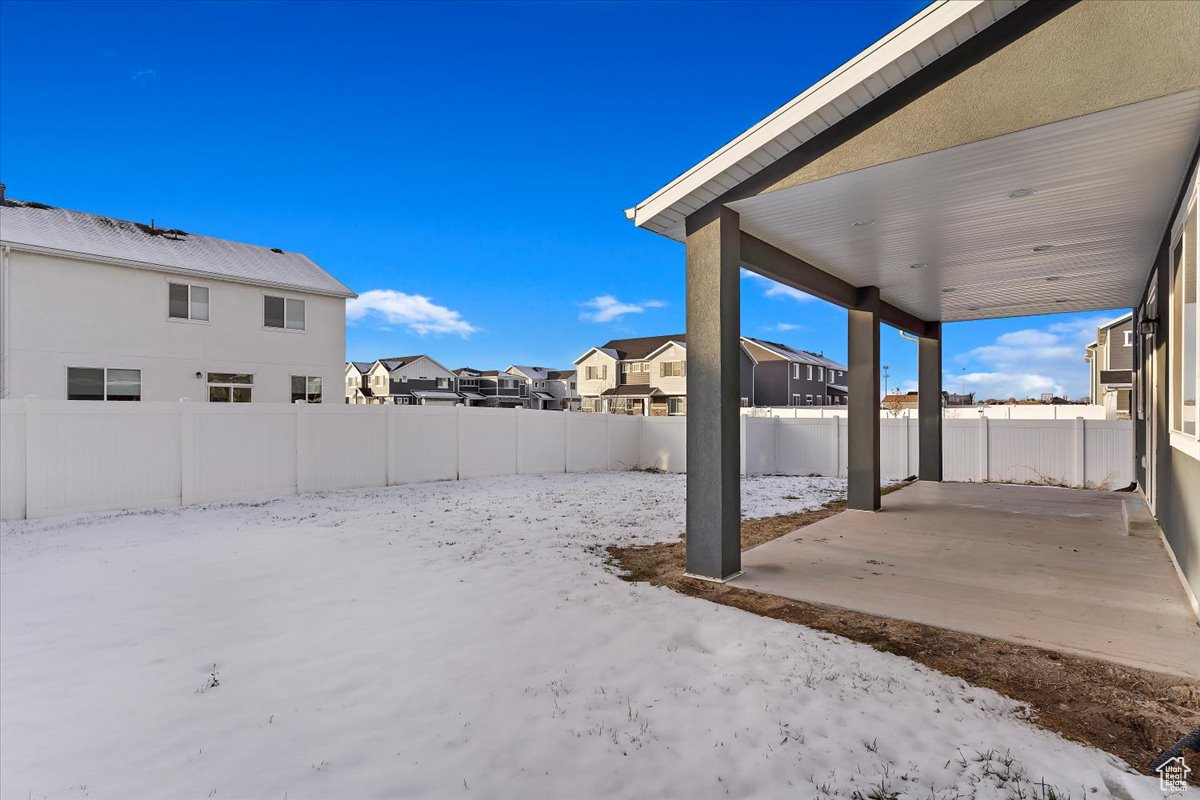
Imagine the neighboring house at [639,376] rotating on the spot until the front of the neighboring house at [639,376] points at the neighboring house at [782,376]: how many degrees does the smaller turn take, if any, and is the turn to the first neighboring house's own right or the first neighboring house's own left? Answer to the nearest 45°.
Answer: approximately 90° to the first neighboring house's own left

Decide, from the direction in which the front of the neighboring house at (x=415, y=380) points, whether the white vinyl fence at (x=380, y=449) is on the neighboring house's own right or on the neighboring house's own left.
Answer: on the neighboring house's own right

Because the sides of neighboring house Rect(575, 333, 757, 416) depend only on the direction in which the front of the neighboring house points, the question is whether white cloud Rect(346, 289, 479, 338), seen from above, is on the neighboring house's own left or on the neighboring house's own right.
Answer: on the neighboring house's own right

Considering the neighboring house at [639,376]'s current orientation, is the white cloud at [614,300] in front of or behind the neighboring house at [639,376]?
behind

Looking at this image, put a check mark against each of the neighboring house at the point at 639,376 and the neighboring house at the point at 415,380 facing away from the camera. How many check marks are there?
0

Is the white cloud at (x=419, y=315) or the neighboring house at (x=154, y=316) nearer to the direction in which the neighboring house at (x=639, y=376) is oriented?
the neighboring house

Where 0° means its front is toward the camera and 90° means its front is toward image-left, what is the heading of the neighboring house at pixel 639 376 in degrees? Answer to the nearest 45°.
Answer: approximately 0°

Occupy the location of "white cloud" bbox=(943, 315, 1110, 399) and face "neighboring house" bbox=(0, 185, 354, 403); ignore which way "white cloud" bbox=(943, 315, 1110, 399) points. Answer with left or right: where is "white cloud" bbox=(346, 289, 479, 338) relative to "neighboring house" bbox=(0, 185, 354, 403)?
right

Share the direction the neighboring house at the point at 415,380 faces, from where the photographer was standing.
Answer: facing the viewer and to the right of the viewer

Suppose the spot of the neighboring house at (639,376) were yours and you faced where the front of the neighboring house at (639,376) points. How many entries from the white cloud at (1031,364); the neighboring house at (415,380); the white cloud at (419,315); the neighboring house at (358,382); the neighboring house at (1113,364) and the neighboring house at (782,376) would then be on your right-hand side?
3
